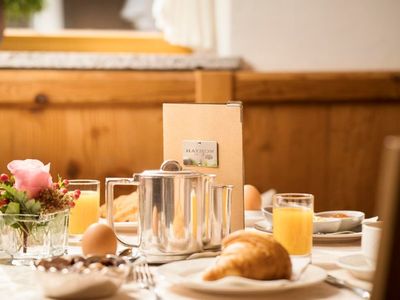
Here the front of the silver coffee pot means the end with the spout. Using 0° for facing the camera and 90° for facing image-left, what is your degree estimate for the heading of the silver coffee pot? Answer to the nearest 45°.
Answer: approximately 270°
